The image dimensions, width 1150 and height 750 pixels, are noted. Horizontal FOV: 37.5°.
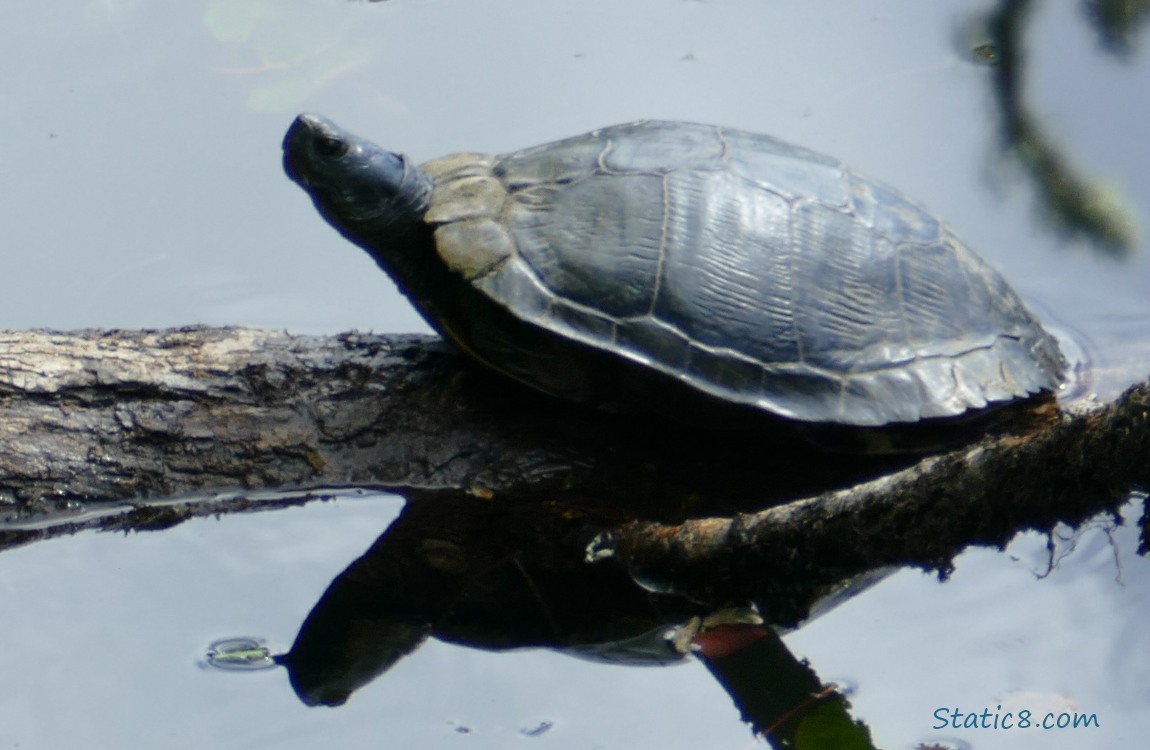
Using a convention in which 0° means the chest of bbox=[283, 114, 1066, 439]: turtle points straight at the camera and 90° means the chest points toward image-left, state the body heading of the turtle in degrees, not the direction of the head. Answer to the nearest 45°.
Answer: approximately 90°
